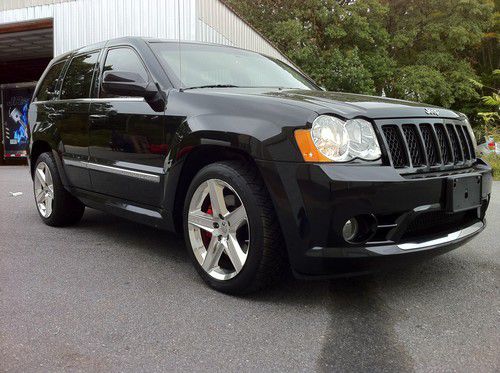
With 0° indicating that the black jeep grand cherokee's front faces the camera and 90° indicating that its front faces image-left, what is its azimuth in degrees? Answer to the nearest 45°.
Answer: approximately 315°
